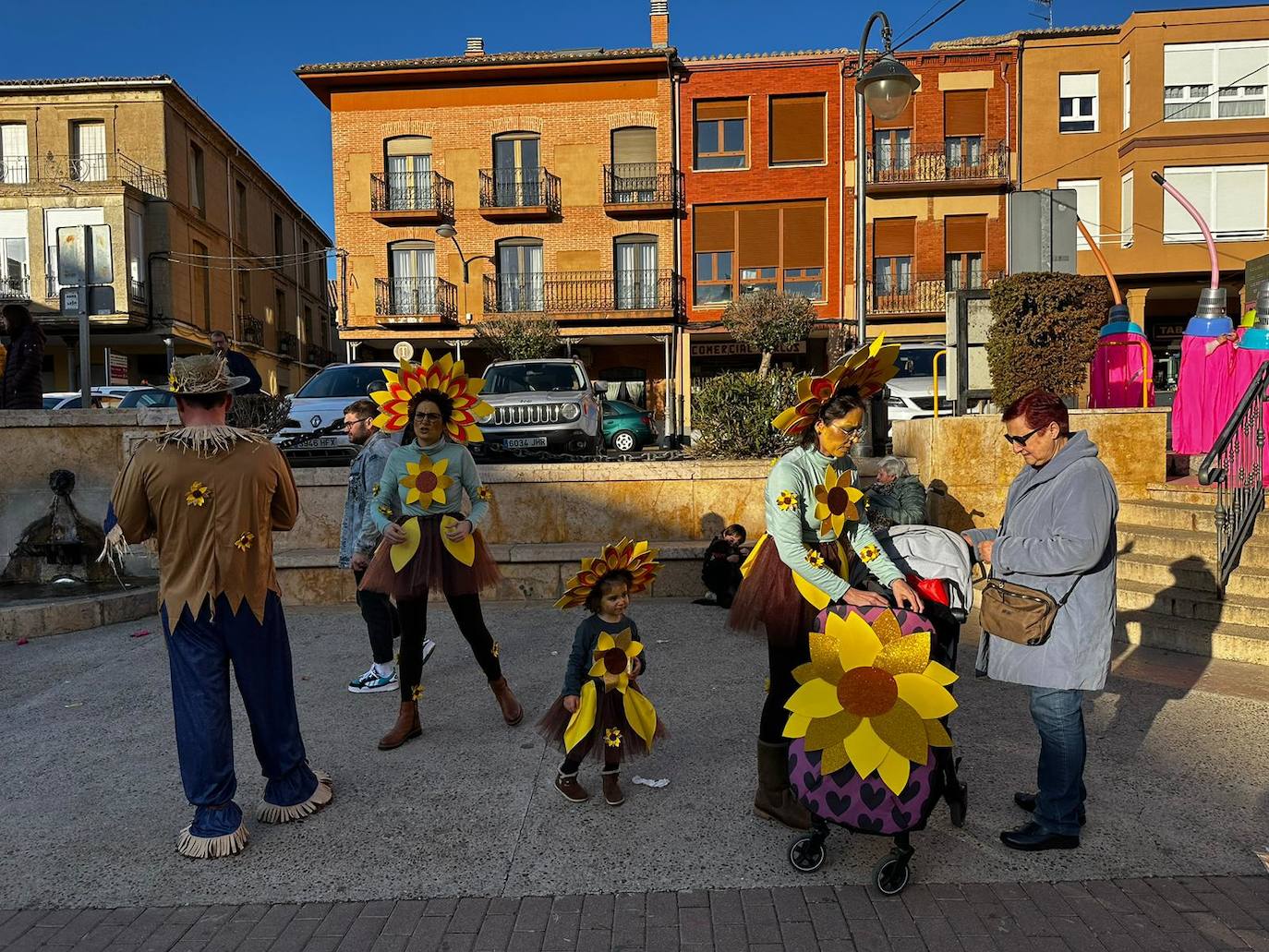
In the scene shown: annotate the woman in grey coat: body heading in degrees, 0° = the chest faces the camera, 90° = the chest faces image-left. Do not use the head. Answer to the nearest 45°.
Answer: approximately 90°

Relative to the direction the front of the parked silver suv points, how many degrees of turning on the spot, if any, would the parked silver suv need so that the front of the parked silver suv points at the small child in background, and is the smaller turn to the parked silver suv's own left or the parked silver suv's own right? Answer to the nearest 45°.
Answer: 0° — it already faces them

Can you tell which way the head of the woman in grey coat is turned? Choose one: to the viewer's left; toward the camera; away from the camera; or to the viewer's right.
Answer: to the viewer's left

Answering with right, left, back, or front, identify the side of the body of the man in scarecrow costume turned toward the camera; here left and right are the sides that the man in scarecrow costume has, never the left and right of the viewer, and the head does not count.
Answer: back

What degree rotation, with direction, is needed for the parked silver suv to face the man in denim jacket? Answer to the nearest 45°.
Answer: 0° — it already faces them

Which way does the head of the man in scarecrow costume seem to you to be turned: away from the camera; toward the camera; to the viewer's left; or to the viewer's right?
away from the camera

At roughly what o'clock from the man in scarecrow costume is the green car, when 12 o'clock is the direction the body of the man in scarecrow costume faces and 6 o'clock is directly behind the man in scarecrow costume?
The green car is roughly at 1 o'clock from the man in scarecrow costume.
